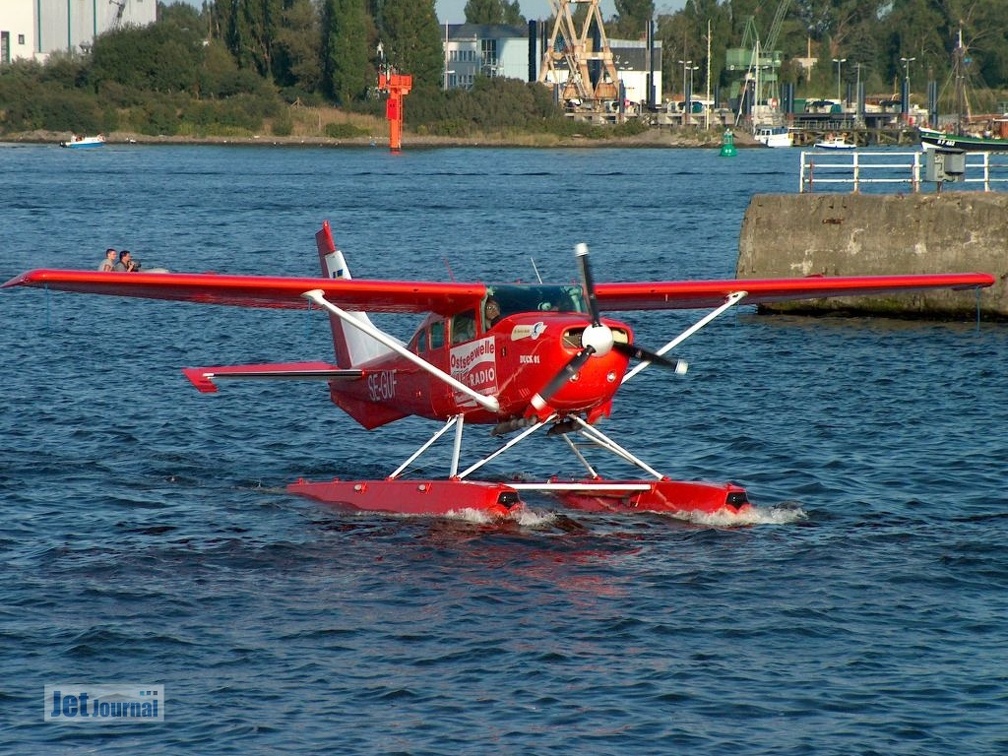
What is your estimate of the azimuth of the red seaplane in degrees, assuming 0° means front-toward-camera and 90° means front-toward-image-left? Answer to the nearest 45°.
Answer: approximately 315°

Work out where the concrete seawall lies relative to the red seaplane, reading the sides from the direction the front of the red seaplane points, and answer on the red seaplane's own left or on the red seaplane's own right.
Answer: on the red seaplane's own left
